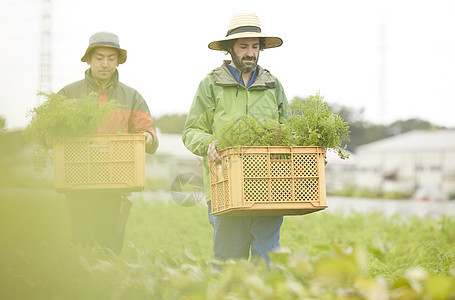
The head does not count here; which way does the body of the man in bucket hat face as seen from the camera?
toward the camera

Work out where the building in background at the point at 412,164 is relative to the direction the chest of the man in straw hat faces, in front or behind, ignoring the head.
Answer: behind

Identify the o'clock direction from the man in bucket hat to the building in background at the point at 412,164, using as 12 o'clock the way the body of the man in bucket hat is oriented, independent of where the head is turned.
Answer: The building in background is roughly at 7 o'clock from the man in bucket hat.

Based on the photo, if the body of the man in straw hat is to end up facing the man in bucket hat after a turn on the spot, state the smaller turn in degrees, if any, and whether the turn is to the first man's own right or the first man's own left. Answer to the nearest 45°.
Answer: approximately 135° to the first man's own right

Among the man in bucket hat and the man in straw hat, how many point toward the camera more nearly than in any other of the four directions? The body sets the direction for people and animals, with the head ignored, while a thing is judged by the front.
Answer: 2

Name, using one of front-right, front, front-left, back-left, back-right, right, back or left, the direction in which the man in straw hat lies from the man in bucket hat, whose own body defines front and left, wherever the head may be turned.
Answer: front-left

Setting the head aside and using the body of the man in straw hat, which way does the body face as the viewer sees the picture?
toward the camera

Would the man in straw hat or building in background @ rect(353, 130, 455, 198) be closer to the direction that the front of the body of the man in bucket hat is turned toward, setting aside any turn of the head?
the man in straw hat
